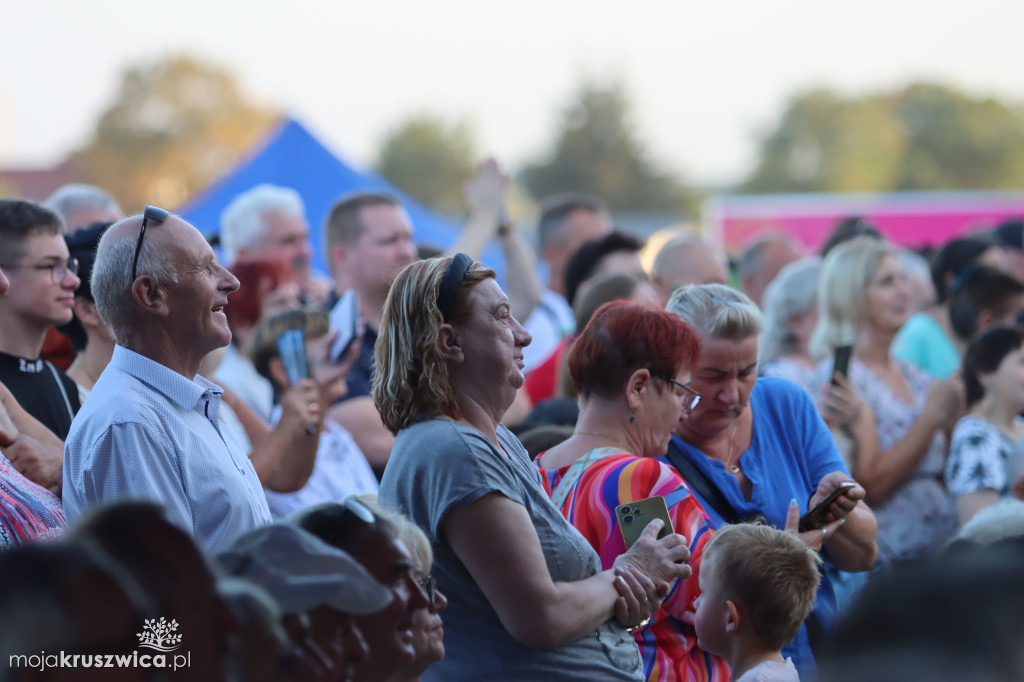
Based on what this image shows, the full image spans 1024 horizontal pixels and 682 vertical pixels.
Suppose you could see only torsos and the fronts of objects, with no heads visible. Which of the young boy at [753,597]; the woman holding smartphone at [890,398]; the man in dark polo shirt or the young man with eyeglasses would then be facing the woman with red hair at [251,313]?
the young boy

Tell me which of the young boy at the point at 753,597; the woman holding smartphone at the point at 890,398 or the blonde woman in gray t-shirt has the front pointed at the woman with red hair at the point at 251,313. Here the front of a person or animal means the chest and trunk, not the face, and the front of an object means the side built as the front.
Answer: the young boy

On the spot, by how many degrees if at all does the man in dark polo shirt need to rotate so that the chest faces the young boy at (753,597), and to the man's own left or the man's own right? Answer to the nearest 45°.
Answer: approximately 45° to the man's own right

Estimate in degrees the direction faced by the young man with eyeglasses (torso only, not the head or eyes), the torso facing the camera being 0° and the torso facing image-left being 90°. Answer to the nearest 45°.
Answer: approximately 315°

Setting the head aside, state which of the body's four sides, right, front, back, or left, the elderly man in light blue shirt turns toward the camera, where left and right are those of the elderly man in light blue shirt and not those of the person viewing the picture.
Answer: right

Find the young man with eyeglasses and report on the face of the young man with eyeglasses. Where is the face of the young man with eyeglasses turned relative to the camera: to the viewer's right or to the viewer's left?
to the viewer's right

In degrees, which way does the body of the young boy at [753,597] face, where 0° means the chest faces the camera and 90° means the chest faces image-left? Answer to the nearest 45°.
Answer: approximately 135°

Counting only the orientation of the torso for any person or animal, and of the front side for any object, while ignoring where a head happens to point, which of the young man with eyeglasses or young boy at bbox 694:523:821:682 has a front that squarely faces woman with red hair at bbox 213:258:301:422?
the young boy

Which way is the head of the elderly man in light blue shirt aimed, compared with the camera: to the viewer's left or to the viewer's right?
to the viewer's right

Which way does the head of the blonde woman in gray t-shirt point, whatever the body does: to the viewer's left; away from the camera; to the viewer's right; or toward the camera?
to the viewer's right

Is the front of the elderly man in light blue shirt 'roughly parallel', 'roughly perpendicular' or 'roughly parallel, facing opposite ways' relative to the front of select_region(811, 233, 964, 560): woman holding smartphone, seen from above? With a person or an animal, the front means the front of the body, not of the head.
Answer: roughly perpendicular

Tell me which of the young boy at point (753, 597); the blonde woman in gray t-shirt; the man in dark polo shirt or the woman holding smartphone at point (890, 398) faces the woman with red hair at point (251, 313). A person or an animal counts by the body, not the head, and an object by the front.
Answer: the young boy

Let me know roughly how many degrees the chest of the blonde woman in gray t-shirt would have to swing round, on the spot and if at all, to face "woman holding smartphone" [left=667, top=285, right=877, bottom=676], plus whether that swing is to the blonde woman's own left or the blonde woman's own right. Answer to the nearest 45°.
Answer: approximately 45° to the blonde woman's own left

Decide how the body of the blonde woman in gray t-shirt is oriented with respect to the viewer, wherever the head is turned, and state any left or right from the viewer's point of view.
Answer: facing to the right of the viewer
